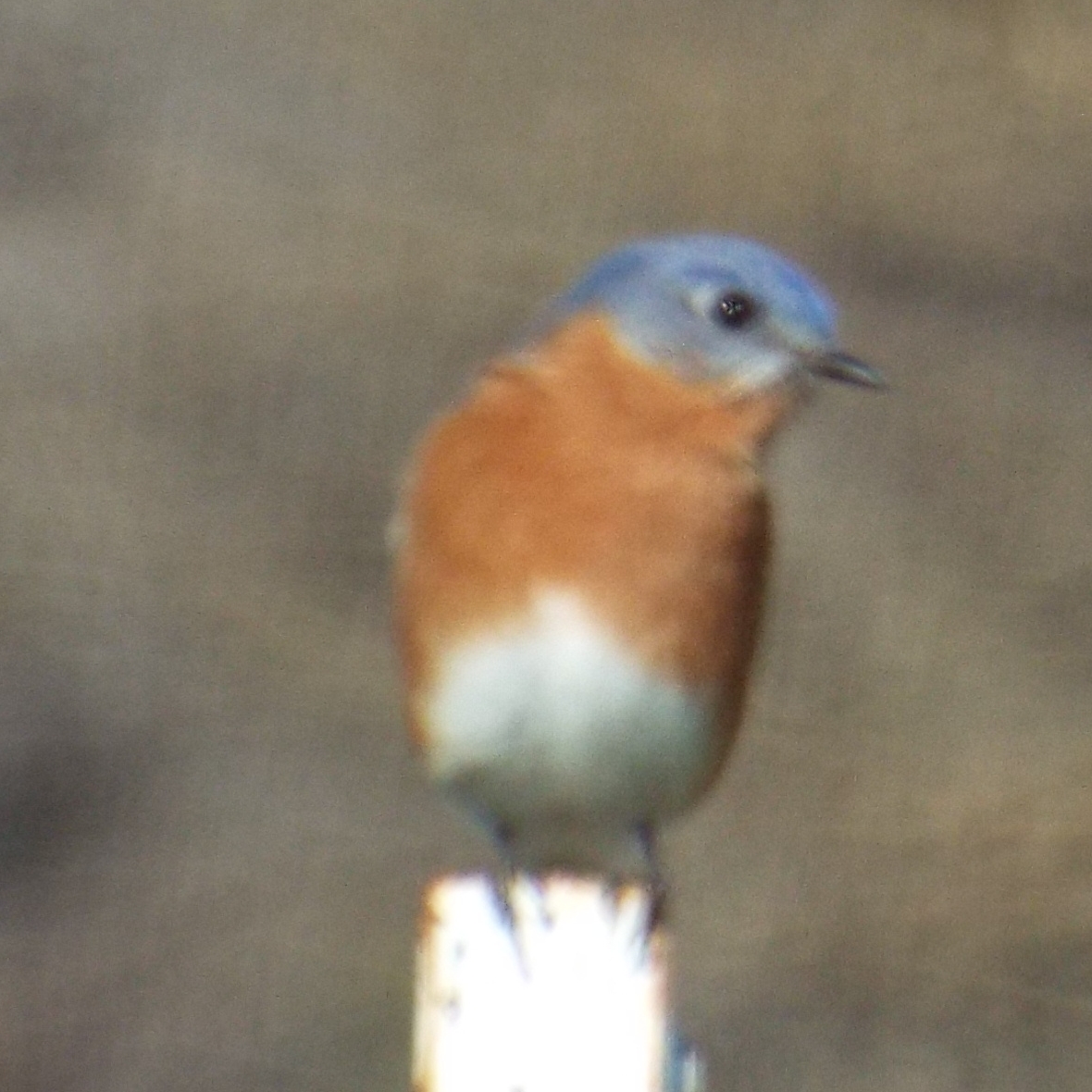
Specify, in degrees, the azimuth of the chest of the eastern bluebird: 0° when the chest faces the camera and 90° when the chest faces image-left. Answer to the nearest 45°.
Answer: approximately 0°
